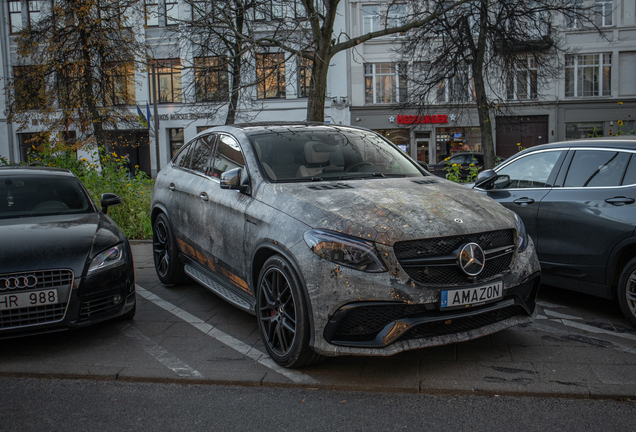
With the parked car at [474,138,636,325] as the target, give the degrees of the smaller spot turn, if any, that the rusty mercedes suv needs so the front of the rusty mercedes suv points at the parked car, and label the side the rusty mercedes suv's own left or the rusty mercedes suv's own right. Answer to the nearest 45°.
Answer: approximately 90° to the rusty mercedes suv's own left

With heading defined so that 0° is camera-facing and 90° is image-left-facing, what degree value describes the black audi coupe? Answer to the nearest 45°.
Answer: approximately 0°

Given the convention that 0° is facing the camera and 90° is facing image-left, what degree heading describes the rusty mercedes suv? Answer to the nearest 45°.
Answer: approximately 315°

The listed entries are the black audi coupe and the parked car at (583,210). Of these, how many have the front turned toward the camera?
1

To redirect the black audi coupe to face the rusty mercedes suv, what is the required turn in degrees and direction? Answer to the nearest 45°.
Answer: approximately 45° to its left

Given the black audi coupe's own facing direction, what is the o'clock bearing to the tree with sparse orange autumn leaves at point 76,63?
The tree with sparse orange autumn leaves is roughly at 6 o'clock from the black audi coupe.

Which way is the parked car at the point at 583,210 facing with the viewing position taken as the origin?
facing away from the viewer and to the left of the viewer

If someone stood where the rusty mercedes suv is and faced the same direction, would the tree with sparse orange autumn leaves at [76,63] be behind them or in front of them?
behind
